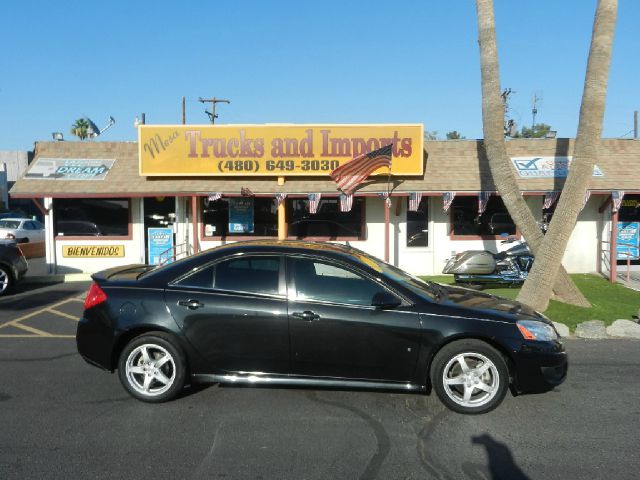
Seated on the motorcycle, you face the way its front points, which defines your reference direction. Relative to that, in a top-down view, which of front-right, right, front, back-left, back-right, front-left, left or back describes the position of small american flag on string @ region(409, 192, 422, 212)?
back-left

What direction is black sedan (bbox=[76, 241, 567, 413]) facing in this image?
to the viewer's right

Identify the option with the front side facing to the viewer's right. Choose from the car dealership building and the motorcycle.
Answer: the motorcycle

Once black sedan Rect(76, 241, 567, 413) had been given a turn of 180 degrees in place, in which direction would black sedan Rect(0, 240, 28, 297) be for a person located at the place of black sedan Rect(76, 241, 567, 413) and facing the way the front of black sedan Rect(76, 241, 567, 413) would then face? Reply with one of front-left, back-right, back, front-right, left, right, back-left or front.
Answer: front-right

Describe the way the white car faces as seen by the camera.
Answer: facing to the right of the viewer

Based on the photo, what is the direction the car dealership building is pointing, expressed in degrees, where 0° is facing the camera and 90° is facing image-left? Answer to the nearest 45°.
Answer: approximately 0°

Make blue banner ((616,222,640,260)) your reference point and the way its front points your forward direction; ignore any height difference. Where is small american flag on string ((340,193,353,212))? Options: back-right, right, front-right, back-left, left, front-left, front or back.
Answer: front-right

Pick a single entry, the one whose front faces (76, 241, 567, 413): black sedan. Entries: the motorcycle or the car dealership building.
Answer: the car dealership building

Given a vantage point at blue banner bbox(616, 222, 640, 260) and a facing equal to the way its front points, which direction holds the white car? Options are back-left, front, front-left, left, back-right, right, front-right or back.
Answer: right

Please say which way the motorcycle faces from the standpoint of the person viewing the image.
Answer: facing to the right of the viewer

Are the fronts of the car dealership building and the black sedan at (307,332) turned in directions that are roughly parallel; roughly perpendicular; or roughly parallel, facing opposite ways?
roughly perpendicular
